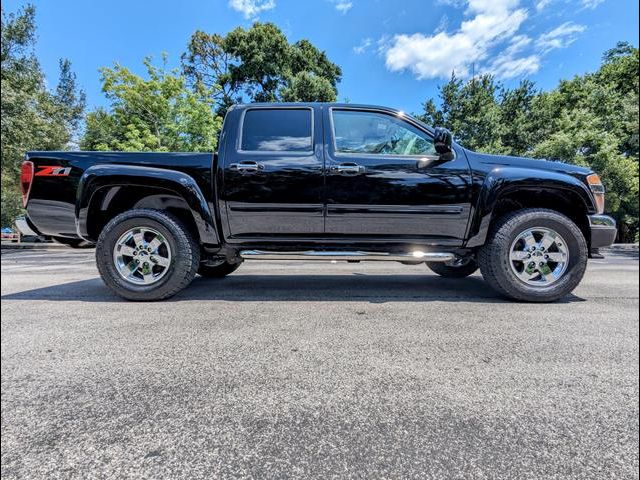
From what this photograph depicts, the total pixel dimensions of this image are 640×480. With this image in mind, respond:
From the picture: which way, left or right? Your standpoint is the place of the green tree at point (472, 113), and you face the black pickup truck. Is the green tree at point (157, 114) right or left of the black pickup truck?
right

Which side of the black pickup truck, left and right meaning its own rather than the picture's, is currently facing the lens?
right

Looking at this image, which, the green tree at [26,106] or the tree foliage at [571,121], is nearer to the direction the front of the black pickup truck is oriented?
the tree foliage

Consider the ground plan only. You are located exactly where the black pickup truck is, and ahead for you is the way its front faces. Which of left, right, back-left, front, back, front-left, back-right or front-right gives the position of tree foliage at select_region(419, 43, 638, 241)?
front-left

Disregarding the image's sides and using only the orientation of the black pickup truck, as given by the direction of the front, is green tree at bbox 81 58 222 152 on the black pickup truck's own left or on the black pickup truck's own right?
on the black pickup truck's own left
